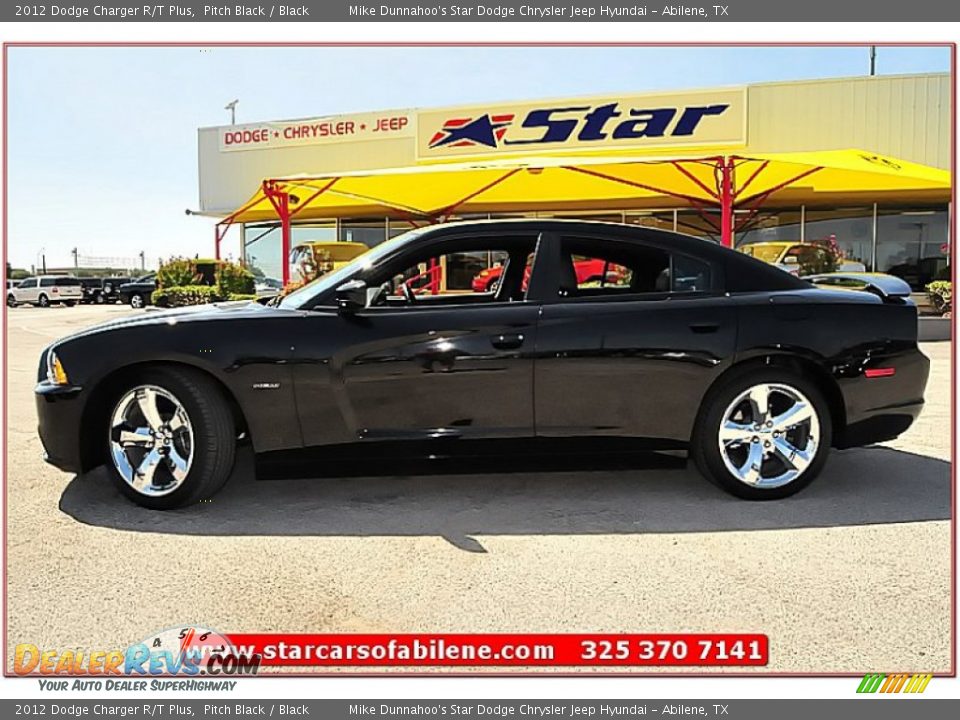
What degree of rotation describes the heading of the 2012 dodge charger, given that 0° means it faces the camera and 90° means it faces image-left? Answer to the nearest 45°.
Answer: approximately 90°

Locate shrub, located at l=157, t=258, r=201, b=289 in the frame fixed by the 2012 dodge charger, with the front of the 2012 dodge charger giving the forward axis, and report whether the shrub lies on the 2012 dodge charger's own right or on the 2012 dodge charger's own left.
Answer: on the 2012 dodge charger's own right

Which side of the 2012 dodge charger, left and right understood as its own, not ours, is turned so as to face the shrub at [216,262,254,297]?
right

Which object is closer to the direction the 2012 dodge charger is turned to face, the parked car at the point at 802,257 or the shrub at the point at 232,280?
the shrub

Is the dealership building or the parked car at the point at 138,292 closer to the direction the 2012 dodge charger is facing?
the parked car

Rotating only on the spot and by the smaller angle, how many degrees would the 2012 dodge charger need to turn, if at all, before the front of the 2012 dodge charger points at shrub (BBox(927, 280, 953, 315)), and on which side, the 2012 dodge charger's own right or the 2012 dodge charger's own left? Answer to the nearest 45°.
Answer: approximately 135° to the 2012 dodge charger's own right

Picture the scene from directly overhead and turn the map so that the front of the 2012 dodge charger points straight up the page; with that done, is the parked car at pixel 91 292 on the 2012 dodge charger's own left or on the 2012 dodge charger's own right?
on the 2012 dodge charger's own right

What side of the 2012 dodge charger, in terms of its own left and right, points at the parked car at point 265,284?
right

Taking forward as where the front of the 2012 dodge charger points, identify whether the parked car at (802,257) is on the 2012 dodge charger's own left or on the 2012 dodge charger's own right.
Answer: on the 2012 dodge charger's own right
